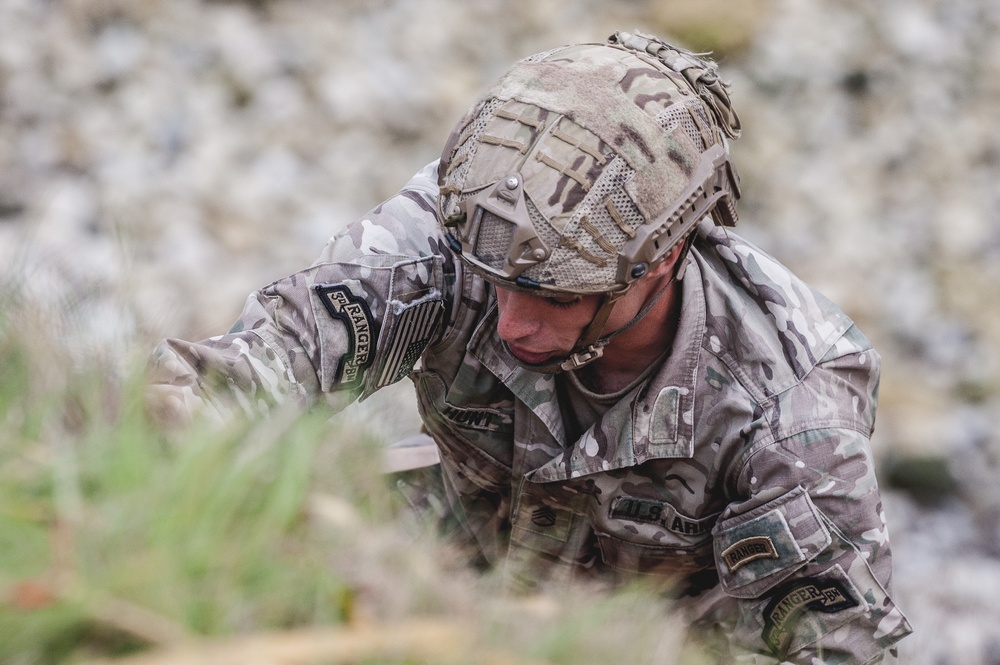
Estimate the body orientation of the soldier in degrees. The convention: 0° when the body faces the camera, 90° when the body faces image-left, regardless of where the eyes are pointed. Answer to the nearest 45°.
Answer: approximately 45°
